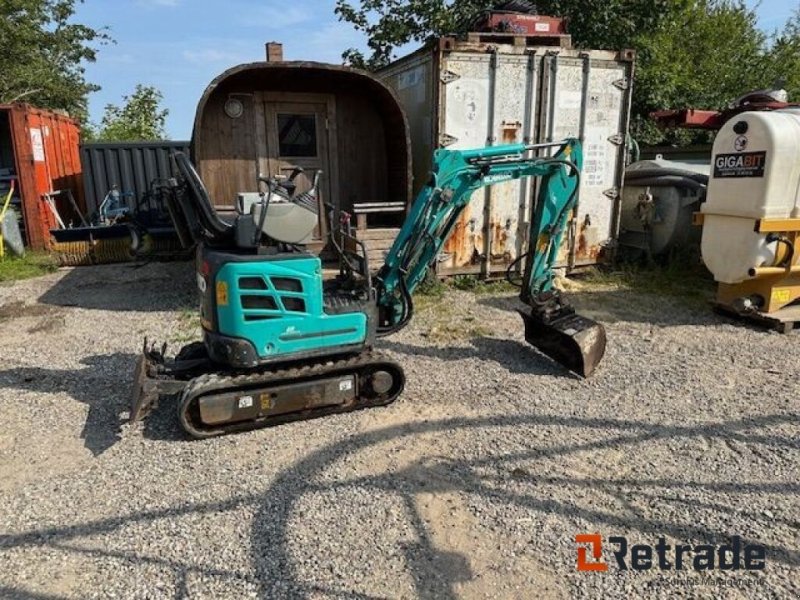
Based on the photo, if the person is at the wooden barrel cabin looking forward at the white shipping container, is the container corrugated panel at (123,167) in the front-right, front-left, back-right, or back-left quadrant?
back-left

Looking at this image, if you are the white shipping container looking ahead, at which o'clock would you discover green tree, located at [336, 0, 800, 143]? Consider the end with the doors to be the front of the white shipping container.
The green tree is roughly at 7 o'clock from the white shipping container.

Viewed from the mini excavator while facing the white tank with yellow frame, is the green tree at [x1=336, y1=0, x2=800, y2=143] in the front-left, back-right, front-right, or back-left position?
front-left

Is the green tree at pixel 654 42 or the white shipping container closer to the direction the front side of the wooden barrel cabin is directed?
the white shipping container

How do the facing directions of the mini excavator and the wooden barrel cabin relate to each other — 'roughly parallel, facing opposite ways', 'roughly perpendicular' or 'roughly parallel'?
roughly perpendicular

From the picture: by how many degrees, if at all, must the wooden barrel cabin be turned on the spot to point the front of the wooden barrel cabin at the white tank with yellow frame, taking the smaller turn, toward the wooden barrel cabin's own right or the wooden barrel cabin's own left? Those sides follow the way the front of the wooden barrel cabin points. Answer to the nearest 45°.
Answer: approximately 45° to the wooden barrel cabin's own left

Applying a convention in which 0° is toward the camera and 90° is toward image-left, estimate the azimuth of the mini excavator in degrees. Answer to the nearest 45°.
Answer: approximately 270°

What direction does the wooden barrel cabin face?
toward the camera

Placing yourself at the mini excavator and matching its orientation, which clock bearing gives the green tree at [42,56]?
The green tree is roughly at 8 o'clock from the mini excavator.

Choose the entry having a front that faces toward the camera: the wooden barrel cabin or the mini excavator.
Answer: the wooden barrel cabin

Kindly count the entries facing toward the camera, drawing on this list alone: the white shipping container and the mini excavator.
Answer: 1

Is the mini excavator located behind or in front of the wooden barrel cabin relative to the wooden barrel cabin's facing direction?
in front

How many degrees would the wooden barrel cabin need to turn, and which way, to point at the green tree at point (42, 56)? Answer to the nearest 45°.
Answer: approximately 135° to its right

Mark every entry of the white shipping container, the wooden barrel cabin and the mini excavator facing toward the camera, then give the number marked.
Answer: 2

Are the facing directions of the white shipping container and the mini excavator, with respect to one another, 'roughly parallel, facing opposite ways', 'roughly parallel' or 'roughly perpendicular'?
roughly perpendicular

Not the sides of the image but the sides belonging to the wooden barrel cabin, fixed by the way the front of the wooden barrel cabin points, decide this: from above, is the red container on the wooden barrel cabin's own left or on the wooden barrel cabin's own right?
on the wooden barrel cabin's own right

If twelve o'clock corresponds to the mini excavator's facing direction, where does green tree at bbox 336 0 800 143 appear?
The green tree is roughly at 10 o'clock from the mini excavator.

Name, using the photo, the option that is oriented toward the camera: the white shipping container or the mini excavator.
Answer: the white shipping container

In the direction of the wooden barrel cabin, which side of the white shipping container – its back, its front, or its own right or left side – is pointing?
right

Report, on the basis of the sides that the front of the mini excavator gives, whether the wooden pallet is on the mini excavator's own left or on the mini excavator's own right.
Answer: on the mini excavator's own left

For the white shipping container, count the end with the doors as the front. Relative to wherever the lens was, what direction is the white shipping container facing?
facing the viewer
